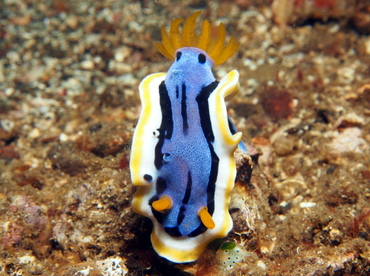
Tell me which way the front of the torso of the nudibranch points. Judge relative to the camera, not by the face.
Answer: toward the camera
